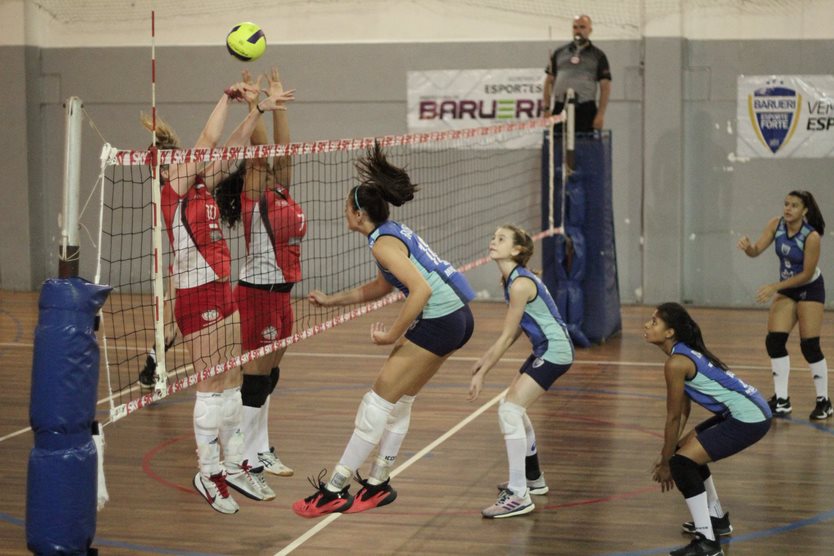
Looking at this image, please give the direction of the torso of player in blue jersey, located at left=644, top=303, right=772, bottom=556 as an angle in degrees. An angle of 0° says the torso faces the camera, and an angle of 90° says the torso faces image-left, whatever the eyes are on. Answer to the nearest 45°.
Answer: approximately 90°

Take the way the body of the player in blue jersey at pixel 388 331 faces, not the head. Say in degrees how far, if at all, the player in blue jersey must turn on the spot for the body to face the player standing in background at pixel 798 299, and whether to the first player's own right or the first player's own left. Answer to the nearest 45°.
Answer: approximately 135° to the first player's own right

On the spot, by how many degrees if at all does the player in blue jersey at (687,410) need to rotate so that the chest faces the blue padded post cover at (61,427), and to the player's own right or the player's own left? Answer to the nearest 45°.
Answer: approximately 45° to the player's own left

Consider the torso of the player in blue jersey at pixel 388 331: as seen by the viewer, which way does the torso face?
to the viewer's left

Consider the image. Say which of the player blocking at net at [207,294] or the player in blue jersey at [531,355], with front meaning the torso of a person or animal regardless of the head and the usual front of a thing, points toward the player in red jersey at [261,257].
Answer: the player in blue jersey

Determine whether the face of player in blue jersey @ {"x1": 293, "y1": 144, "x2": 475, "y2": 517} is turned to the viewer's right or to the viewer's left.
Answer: to the viewer's left

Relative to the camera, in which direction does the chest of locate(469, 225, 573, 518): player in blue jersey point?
to the viewer's left

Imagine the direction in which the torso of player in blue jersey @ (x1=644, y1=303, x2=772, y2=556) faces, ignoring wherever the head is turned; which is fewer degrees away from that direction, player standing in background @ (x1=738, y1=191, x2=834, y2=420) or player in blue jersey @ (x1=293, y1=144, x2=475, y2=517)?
the player in blue jersey

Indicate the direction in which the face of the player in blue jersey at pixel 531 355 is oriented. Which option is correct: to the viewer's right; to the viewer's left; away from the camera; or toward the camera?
to the viewer's left

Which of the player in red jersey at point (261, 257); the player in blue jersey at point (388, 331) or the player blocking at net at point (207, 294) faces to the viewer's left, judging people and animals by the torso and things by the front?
the player in blue jersey
